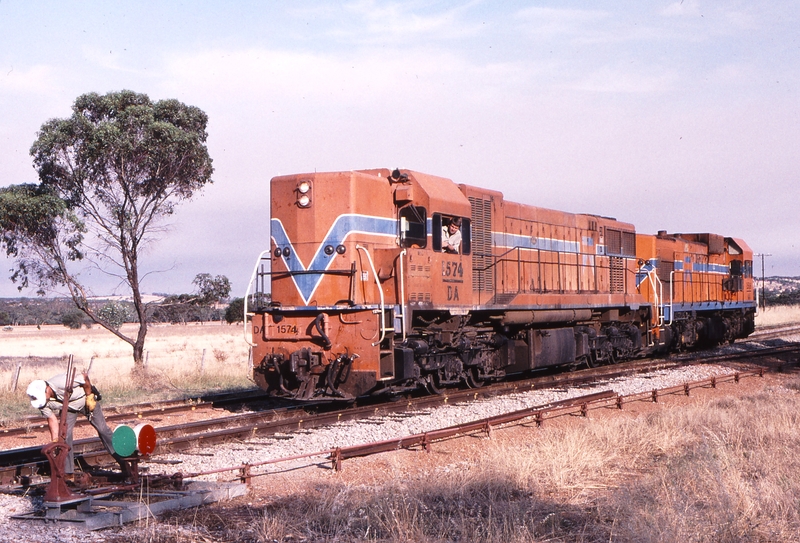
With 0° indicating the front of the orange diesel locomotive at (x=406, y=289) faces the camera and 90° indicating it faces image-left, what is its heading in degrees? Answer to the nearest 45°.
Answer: approximately 45°

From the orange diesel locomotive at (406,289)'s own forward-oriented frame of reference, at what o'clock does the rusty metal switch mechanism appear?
The rusty metal switch mechanism is roughly at 11 o'clock from the orange diesel locomotive.
